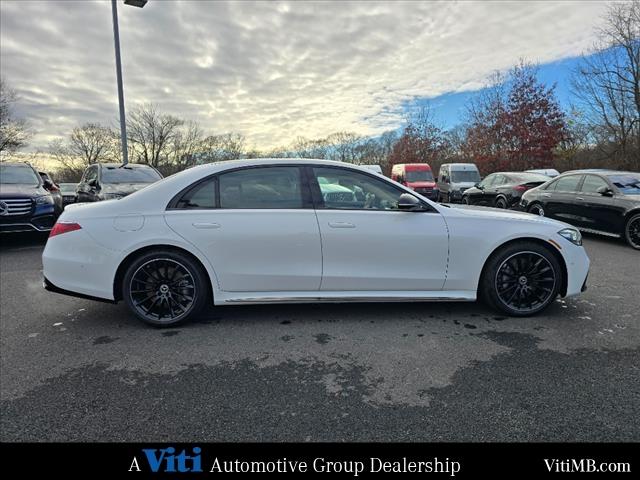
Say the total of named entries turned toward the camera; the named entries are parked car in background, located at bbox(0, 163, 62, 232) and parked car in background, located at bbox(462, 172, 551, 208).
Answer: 1

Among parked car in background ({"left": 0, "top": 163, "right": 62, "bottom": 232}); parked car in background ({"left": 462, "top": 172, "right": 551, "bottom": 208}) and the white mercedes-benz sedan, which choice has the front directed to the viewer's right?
the white mercedes-benz sedan

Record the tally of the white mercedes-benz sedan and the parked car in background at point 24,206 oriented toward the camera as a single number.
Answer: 1

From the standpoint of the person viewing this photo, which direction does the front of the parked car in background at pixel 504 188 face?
facing away from the viewer and to the left of the viewer

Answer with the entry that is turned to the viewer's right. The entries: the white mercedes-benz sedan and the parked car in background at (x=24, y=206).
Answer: the white mercedes-benz sedan

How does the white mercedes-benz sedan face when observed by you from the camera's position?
facing to the right of the viewer

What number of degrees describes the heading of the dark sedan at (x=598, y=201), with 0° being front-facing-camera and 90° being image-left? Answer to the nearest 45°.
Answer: approximately 315°

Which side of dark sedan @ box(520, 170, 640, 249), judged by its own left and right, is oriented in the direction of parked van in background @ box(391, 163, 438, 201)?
back

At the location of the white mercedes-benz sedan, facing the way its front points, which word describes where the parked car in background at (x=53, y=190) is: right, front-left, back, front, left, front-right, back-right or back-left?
back-left
